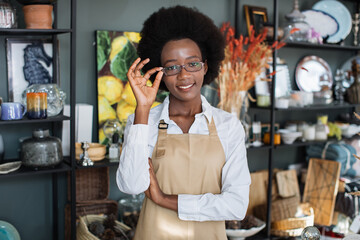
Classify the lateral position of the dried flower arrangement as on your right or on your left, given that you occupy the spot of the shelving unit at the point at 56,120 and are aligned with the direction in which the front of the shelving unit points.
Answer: on your left

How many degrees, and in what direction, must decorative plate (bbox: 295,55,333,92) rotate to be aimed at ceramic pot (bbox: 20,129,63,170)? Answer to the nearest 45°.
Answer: approximately 45° to its right

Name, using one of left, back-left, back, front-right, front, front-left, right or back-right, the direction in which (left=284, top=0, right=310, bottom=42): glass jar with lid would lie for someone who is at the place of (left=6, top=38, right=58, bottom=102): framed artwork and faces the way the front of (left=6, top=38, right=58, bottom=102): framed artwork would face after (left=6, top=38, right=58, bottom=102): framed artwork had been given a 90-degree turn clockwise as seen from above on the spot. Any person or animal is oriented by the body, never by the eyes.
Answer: back

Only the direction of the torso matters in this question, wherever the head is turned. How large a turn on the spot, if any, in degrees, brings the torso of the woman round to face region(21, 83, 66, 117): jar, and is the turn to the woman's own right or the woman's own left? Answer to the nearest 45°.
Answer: approximately 135° to the woman's own right
